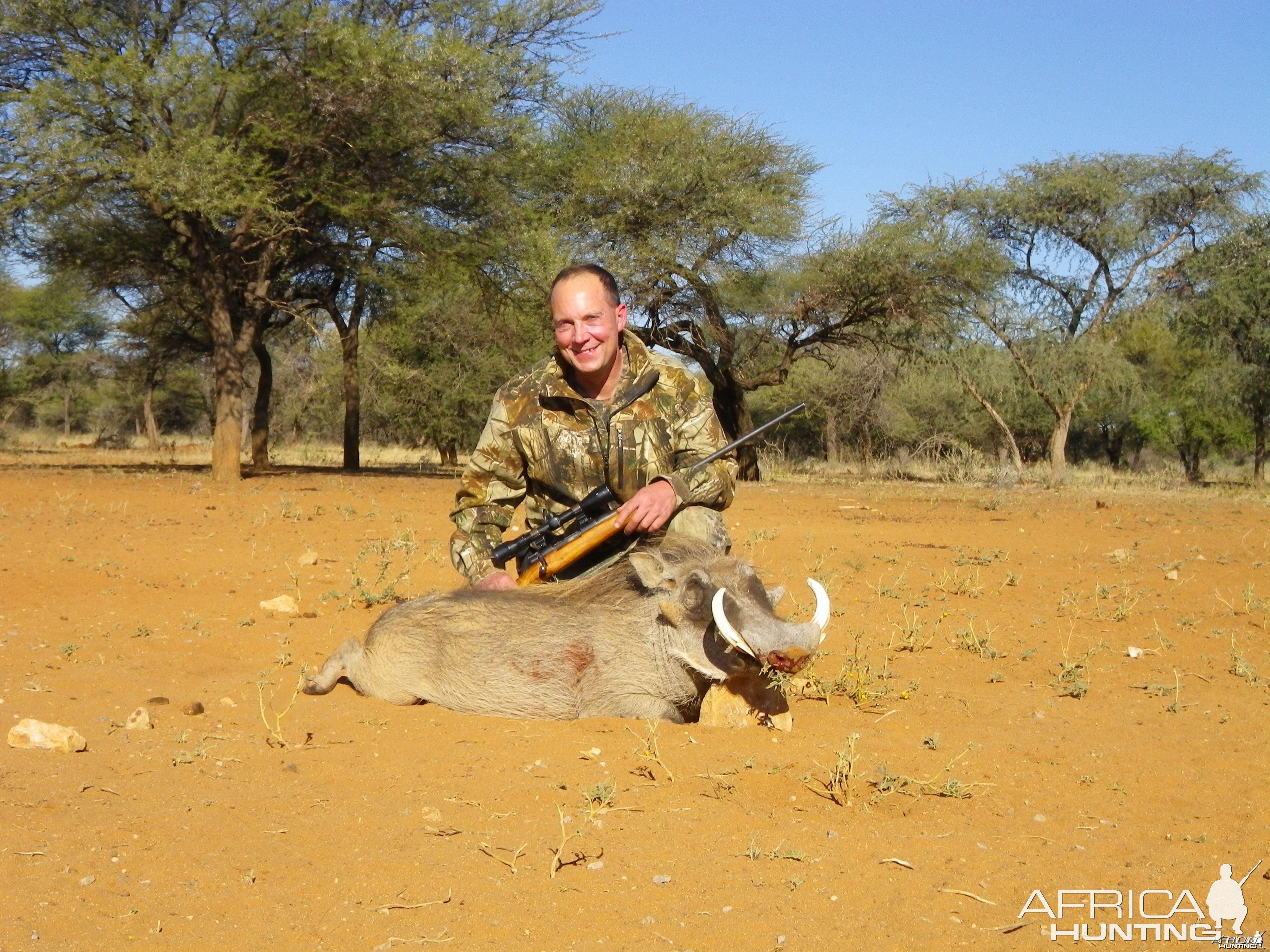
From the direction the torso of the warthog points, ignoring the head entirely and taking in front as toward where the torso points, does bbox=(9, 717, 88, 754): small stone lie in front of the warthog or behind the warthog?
behind

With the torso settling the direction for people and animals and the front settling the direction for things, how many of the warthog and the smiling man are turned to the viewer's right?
1

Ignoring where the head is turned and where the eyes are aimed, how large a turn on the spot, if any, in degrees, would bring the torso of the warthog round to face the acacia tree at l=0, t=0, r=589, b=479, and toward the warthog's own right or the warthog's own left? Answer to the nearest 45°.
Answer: approximately 90° to the warthog's own left

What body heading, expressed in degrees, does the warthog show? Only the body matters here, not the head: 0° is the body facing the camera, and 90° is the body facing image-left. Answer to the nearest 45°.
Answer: approximately 270°

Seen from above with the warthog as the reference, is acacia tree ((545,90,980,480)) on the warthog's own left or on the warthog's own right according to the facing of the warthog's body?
on the warthog's own left

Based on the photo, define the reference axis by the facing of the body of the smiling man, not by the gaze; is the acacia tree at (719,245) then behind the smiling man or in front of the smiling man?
behind

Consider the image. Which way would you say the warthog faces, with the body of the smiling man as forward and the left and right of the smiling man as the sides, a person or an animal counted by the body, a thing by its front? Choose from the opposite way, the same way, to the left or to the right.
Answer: to the left

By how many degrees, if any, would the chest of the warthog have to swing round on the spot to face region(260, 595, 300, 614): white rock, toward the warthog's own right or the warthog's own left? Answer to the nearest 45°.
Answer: approximately 135° to the warthog's own left

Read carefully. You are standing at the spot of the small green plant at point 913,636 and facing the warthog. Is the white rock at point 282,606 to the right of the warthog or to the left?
right

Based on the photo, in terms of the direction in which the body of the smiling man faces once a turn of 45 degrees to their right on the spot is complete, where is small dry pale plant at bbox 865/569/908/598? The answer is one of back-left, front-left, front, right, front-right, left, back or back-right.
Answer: back

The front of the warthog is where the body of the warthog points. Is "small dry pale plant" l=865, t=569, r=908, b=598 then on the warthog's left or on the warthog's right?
on the warthog's left
